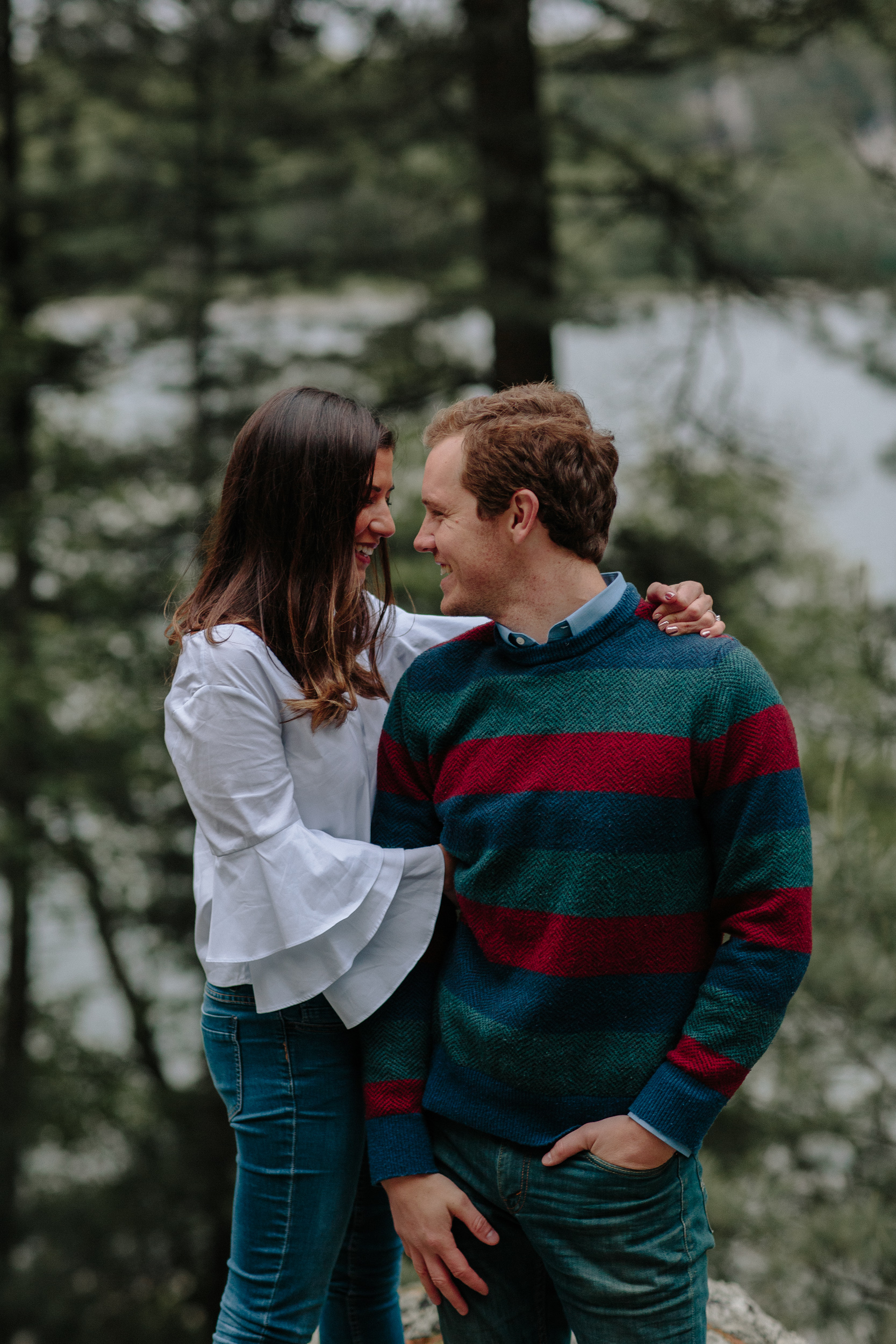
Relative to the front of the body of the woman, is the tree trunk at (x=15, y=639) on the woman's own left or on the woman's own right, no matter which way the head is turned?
on the woman's own left

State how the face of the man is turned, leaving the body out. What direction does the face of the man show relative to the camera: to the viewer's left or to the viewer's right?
to the viewer's left

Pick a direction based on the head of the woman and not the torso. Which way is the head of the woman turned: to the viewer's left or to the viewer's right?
to the viewer's right

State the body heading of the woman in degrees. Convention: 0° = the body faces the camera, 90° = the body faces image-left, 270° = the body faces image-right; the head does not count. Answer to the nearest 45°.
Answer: approximately 270°

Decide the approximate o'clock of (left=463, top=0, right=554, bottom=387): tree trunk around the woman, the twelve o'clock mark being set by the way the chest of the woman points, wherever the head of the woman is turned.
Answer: The tree trunk is roughly at 9 o'clock from the woman.
